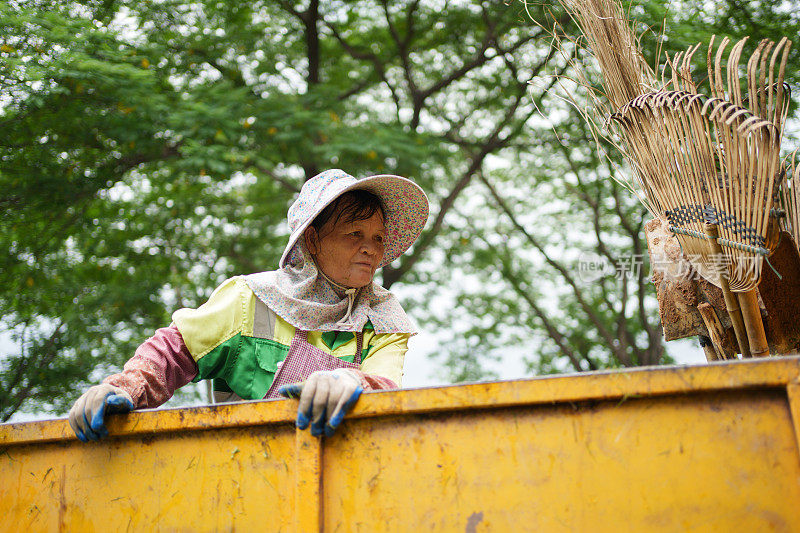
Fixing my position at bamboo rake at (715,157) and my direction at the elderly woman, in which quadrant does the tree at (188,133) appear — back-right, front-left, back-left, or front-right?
front-right

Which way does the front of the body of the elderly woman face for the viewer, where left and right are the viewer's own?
facing the viewer and to the right of the viewer

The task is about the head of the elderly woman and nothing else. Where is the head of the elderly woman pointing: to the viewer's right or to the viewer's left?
to the viewer's right

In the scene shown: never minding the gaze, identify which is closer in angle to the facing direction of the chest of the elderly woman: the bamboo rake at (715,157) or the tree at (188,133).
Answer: the bamboo rake

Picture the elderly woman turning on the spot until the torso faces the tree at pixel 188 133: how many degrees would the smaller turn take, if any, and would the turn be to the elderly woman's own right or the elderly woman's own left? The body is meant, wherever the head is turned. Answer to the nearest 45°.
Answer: approximately 135° to the elderly woman's own left

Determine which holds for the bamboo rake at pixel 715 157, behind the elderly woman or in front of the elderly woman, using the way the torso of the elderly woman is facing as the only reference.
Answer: in front
